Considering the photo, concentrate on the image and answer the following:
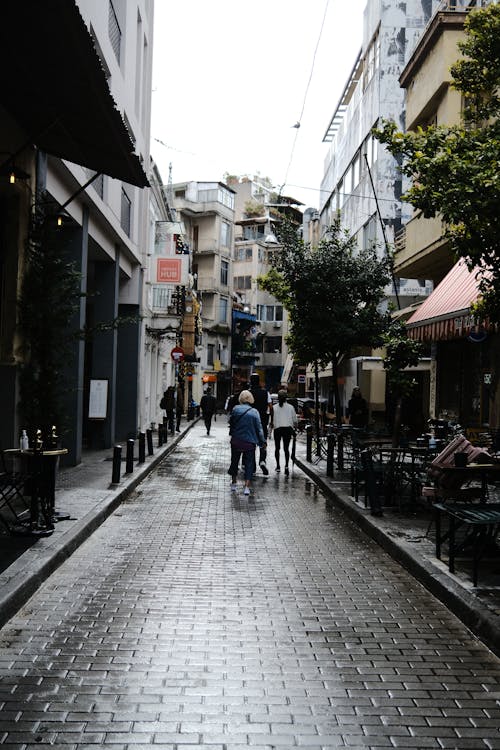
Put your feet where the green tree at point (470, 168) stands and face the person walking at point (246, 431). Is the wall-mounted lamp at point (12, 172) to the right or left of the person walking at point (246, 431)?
left

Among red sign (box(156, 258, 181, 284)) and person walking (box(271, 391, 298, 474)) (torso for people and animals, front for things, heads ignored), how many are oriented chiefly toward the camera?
1

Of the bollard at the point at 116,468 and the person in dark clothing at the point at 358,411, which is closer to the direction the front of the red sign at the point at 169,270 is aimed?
the bollard

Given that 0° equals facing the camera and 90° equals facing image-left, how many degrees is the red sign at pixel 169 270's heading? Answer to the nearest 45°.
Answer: approximately 0°

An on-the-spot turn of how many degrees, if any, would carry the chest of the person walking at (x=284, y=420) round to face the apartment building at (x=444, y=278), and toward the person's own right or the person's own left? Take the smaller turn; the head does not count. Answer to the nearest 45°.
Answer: approximately 90° to the person's own right

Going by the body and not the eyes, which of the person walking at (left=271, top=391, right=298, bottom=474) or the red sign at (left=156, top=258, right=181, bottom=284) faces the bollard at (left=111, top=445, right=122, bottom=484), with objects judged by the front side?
the red sign

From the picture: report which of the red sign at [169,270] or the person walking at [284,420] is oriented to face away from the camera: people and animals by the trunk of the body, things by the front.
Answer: the person walking

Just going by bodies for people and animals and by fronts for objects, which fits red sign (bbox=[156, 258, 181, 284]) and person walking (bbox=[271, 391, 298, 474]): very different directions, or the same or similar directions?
very different directions

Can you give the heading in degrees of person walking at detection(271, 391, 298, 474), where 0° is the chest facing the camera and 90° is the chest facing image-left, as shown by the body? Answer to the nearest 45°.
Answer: approximately 180°

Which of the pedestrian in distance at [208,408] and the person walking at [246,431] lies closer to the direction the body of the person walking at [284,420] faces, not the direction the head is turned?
the pedestrian in distance

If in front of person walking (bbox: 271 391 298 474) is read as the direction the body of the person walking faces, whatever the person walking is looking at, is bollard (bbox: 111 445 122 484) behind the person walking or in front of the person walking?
behind

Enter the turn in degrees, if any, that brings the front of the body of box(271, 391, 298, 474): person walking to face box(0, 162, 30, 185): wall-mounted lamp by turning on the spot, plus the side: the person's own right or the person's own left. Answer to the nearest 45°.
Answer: approximately 135° to the person's own left
